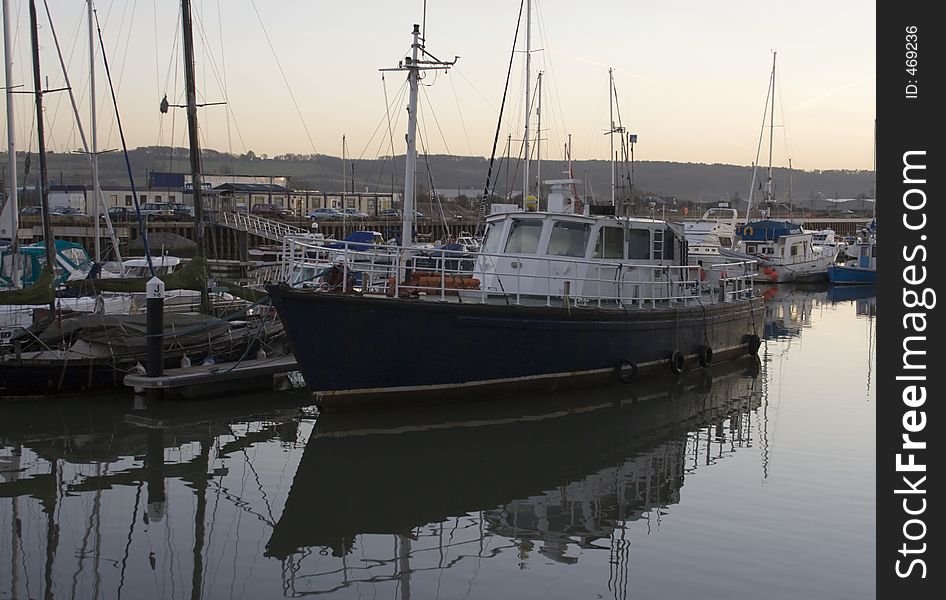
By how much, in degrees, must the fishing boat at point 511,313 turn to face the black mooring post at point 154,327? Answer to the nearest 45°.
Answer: approximately 45° to its right

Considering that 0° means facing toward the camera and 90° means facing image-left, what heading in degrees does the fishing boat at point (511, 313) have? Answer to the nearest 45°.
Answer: approximately 45°
